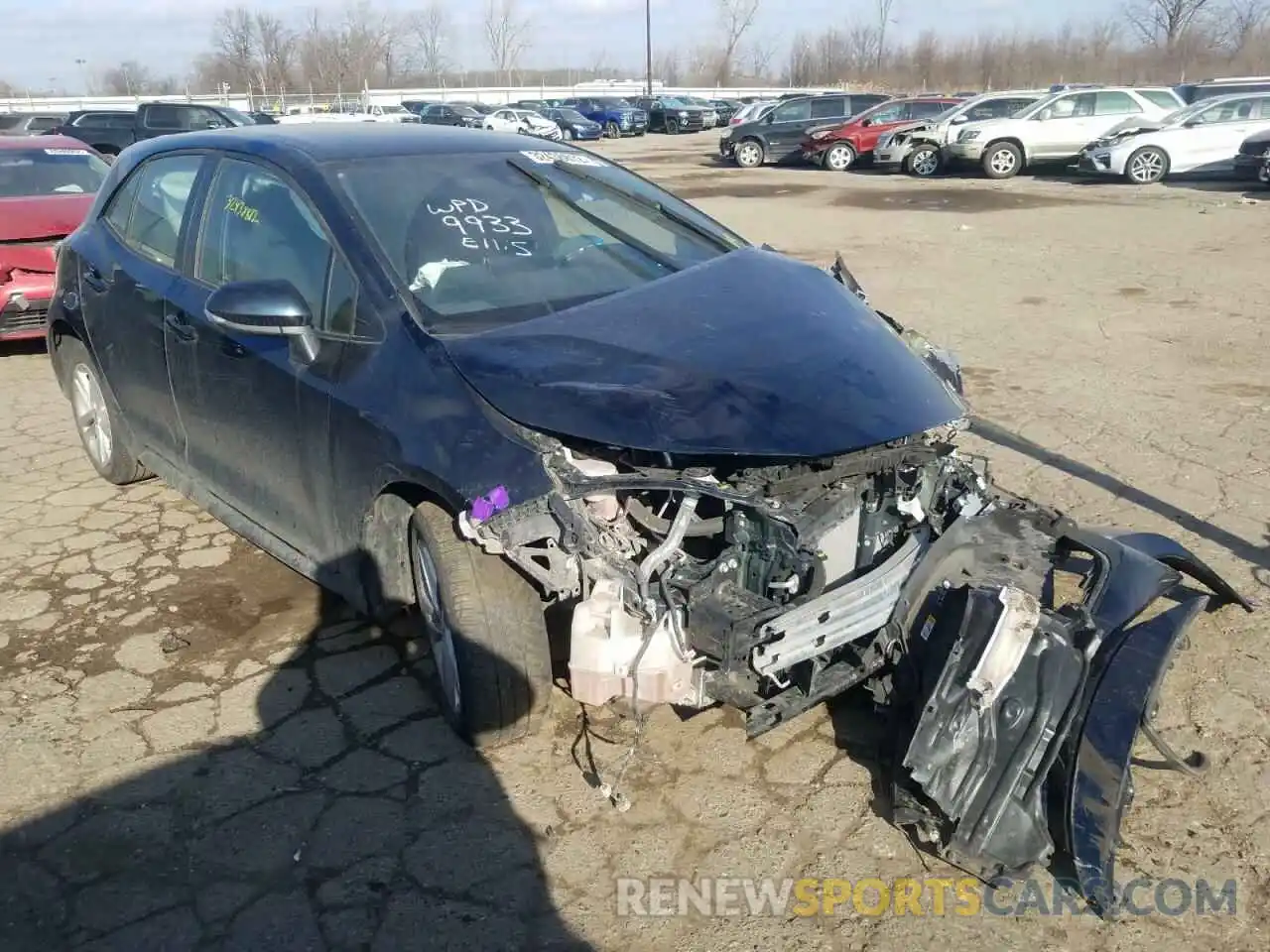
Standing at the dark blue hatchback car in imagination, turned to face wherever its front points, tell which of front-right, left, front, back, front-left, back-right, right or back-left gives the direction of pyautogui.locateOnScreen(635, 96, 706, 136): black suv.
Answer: back-left

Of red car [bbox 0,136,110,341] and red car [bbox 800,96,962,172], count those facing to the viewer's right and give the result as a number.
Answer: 0

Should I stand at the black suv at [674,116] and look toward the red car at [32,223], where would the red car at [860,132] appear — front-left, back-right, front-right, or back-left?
front-left

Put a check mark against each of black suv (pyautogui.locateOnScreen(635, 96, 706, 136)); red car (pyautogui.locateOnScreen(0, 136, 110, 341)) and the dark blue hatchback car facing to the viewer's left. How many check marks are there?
0

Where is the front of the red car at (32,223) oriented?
toward the camera

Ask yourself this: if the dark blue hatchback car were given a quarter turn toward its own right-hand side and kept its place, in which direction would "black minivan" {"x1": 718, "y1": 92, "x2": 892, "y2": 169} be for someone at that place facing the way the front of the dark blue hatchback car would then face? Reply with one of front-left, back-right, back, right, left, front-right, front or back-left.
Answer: back-right

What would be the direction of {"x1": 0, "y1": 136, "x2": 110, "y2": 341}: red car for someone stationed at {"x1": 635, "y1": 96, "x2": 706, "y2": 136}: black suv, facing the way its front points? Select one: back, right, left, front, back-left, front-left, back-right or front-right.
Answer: front-right

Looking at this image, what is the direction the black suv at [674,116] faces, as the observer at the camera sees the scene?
facing the viewer and to the right of the viewer

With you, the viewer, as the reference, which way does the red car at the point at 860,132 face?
facing the viewer and to the left of the viewer

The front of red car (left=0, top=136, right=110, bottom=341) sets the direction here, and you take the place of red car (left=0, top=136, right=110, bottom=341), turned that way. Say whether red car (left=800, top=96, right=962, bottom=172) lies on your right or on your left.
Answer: on your left

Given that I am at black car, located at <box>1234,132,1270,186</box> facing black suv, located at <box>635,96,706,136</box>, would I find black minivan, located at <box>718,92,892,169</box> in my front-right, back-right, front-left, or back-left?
front-left
